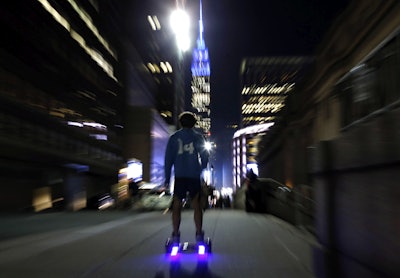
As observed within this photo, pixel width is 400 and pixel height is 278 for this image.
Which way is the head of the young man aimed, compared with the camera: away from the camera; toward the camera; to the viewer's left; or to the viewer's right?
away from the camera

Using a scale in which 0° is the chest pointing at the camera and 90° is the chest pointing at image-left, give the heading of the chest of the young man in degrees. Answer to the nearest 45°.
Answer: approximately 180°
